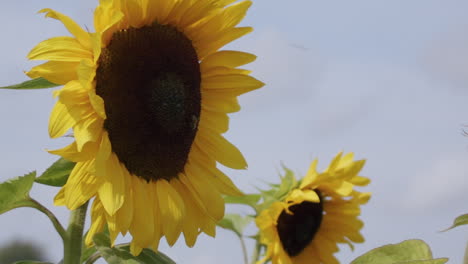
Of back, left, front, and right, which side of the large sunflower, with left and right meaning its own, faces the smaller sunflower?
left

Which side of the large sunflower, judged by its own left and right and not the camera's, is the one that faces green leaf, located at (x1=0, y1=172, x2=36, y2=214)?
right

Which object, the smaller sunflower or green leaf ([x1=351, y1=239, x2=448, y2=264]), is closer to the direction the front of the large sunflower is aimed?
the green leaf

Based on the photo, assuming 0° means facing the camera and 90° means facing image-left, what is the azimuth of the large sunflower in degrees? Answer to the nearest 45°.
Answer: approximately 315°
